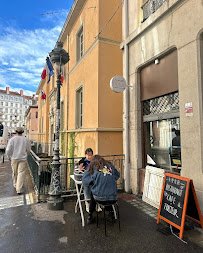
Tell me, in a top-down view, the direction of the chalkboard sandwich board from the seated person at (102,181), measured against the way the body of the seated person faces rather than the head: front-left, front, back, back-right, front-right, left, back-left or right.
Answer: back-right

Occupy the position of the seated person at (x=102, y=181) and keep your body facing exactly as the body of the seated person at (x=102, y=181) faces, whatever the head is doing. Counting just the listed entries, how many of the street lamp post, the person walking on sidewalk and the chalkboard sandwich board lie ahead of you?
2

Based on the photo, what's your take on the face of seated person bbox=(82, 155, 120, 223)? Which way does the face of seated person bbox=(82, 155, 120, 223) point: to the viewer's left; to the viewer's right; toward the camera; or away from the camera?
away from the camera

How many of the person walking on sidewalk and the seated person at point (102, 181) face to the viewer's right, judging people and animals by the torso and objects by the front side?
0

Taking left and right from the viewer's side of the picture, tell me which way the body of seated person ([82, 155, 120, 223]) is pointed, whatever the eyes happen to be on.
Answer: facing away from the viewer and to the left of the viewer
